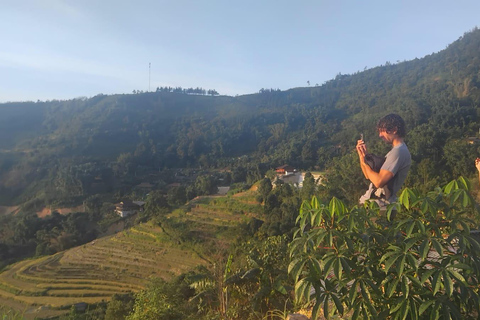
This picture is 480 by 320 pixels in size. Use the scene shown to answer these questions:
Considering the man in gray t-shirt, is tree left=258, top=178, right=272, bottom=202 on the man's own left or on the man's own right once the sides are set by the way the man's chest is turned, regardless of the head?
on the man's own right

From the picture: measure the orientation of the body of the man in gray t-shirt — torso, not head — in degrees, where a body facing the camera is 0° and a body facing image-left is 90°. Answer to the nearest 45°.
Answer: approximately 90°

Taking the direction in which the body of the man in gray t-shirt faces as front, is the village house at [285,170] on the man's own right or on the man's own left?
on the man's own right

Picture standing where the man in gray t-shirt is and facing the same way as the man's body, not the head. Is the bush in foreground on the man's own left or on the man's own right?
on the man's own left

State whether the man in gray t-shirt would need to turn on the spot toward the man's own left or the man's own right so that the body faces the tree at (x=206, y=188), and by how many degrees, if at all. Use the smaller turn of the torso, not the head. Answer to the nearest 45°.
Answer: approximately 45° to the man's own right
